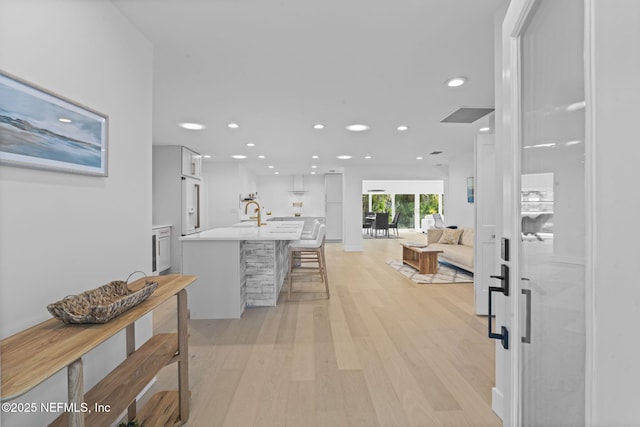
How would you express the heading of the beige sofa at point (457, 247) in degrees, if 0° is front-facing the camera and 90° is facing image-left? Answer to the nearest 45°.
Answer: approximately 45°

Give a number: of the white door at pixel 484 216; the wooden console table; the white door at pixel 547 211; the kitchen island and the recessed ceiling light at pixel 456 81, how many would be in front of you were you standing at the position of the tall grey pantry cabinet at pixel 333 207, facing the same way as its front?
5

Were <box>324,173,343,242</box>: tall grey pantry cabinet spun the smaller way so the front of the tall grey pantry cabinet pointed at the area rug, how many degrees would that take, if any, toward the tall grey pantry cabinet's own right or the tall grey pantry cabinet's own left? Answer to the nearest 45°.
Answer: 0° — it already faces it

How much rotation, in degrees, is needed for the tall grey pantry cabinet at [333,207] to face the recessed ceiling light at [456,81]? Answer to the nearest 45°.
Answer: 0° — it already faces it

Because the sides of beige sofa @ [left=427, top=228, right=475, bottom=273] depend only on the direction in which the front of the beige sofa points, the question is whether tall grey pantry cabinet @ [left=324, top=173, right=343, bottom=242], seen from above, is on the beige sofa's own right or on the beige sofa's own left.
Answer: on the beige sofa's own right

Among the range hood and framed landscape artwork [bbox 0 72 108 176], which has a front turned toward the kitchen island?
the range hood

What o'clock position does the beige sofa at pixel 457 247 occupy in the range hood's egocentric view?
The beige sofa is roughly at 11 o'clock from the range hood.

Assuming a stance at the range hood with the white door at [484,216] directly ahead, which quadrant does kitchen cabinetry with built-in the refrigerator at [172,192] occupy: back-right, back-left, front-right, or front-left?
front-right

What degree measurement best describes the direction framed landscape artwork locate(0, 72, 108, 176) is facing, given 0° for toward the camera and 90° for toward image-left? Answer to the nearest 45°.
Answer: approximately 315°

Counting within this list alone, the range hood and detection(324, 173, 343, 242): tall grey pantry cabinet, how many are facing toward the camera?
2

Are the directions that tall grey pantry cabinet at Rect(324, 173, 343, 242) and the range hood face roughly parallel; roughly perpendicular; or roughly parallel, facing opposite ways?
roughly parallel

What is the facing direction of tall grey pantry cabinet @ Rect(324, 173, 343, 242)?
toward the camera

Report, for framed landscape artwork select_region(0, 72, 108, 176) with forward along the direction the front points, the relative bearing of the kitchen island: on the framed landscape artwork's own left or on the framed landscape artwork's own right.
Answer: on the framed landscape artwork's own left

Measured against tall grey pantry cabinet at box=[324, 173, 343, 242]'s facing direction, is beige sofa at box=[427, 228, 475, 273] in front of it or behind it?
in front

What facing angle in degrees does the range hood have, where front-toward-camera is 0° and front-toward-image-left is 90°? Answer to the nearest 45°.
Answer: approximately 0°

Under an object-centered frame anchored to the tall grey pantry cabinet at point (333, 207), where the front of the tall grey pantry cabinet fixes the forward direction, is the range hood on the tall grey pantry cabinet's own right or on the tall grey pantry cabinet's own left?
on the tall grey pantry cabinet's own right

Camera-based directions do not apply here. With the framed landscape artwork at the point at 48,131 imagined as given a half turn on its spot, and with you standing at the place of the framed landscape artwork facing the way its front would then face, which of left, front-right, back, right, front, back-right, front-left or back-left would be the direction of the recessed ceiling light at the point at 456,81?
back-right

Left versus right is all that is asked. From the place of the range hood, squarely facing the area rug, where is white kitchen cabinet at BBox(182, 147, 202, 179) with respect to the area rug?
right
